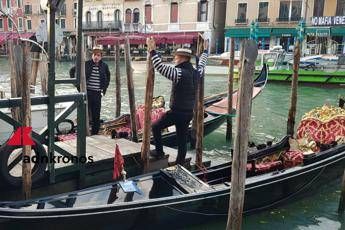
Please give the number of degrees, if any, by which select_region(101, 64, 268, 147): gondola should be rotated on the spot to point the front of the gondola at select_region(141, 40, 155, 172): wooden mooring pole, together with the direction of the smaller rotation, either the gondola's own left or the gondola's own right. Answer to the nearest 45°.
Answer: approximately 45° to the gondola's own left

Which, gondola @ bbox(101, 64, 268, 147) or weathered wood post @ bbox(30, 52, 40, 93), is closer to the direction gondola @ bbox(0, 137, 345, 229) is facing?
the weathered wood post

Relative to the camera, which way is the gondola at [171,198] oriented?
to the viewer's left
